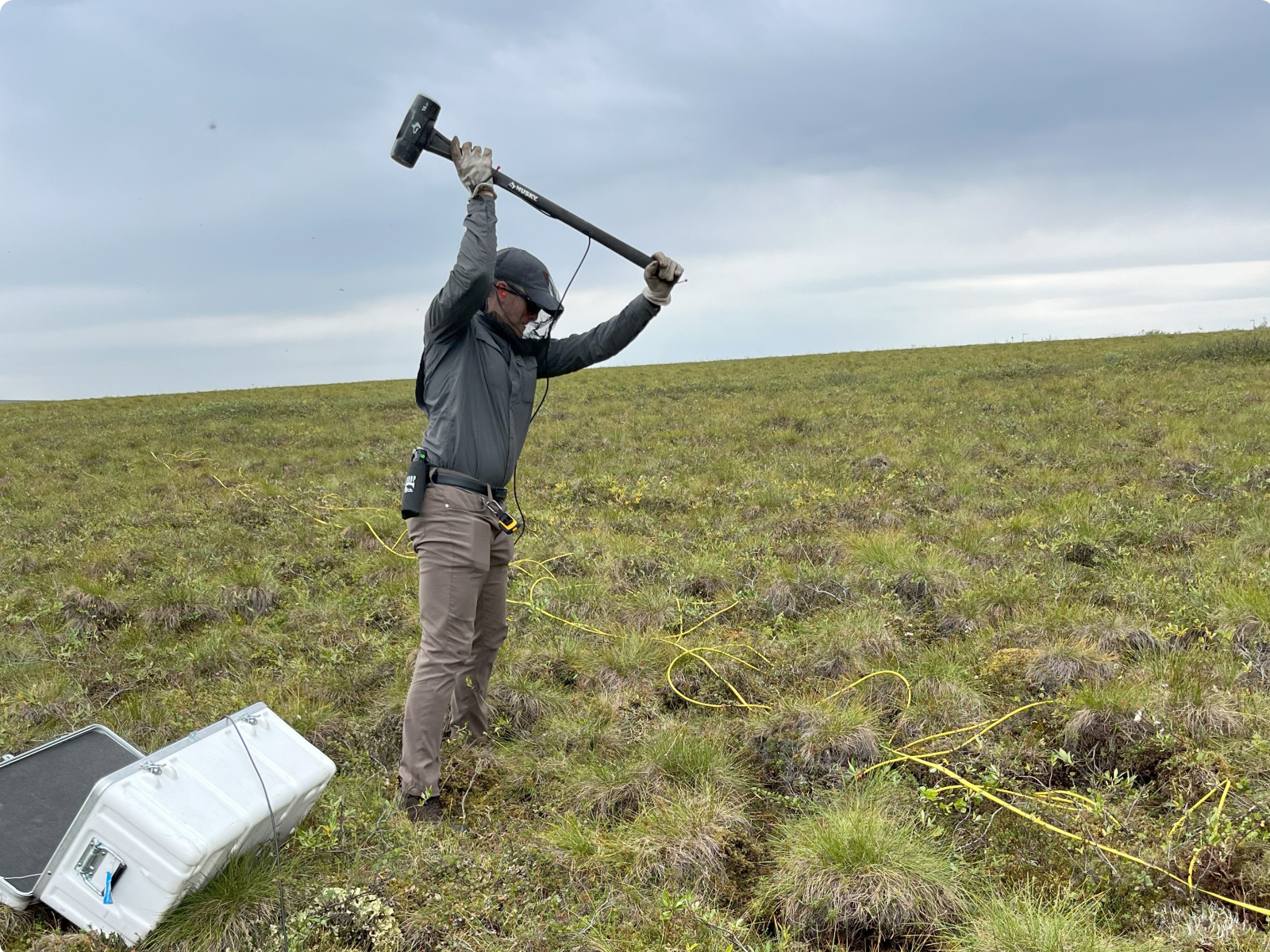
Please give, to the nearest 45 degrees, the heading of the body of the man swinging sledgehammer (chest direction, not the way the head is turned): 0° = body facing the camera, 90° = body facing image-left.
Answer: approximately 315°

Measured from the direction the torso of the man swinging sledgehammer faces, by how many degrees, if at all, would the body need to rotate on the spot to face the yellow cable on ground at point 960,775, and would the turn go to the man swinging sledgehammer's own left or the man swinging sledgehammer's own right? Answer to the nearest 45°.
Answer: approximately 45° to the man swinging sledgehammer's own left

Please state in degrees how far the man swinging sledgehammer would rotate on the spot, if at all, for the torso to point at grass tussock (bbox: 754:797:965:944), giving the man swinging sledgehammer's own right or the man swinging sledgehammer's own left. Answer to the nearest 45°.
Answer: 0° — they already face it

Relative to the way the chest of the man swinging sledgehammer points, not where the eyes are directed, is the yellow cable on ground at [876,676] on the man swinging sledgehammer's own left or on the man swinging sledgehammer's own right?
on the man swinging sledgehammer's own left

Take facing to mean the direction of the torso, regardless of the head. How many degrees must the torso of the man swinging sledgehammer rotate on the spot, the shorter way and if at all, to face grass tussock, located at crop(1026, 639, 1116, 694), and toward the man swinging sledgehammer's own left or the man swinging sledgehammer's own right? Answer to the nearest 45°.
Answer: approximately 45° to the man swinging sledgehammer's own left

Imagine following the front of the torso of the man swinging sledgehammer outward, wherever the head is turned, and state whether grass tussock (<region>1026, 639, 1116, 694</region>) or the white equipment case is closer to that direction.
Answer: the grass tussock
